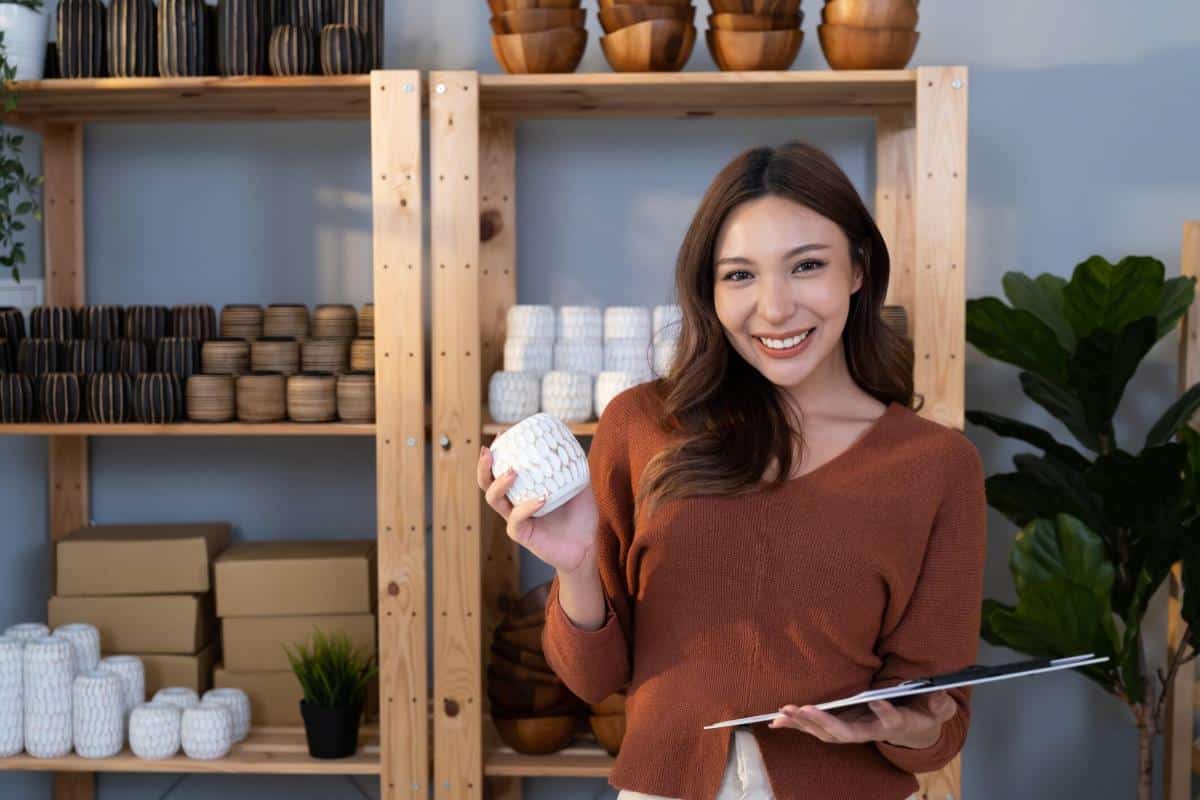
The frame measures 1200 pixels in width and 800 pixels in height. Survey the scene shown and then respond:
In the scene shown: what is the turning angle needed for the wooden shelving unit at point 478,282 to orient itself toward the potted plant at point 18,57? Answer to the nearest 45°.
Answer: approximately 90° to its right

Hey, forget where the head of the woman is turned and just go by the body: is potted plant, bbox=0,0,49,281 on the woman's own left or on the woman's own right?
on the woman's own right

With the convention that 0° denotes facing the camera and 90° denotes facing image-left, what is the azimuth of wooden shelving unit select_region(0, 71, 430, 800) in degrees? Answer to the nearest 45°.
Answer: approximately 0°

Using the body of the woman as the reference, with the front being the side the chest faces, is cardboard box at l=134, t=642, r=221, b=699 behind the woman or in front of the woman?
behind

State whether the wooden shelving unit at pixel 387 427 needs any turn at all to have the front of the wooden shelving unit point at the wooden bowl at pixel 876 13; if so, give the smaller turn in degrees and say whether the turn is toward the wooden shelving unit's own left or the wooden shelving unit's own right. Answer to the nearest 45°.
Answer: approximately 90° to the wooden shelving unit's own left

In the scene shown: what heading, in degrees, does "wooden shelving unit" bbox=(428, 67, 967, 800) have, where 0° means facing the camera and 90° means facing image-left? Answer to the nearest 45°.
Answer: approximately 0°

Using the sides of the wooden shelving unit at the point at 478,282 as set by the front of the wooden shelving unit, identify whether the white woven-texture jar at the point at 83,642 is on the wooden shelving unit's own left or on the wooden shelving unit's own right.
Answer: on the wooden shelving unit's own right

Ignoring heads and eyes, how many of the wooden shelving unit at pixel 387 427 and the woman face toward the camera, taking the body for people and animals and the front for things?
2
